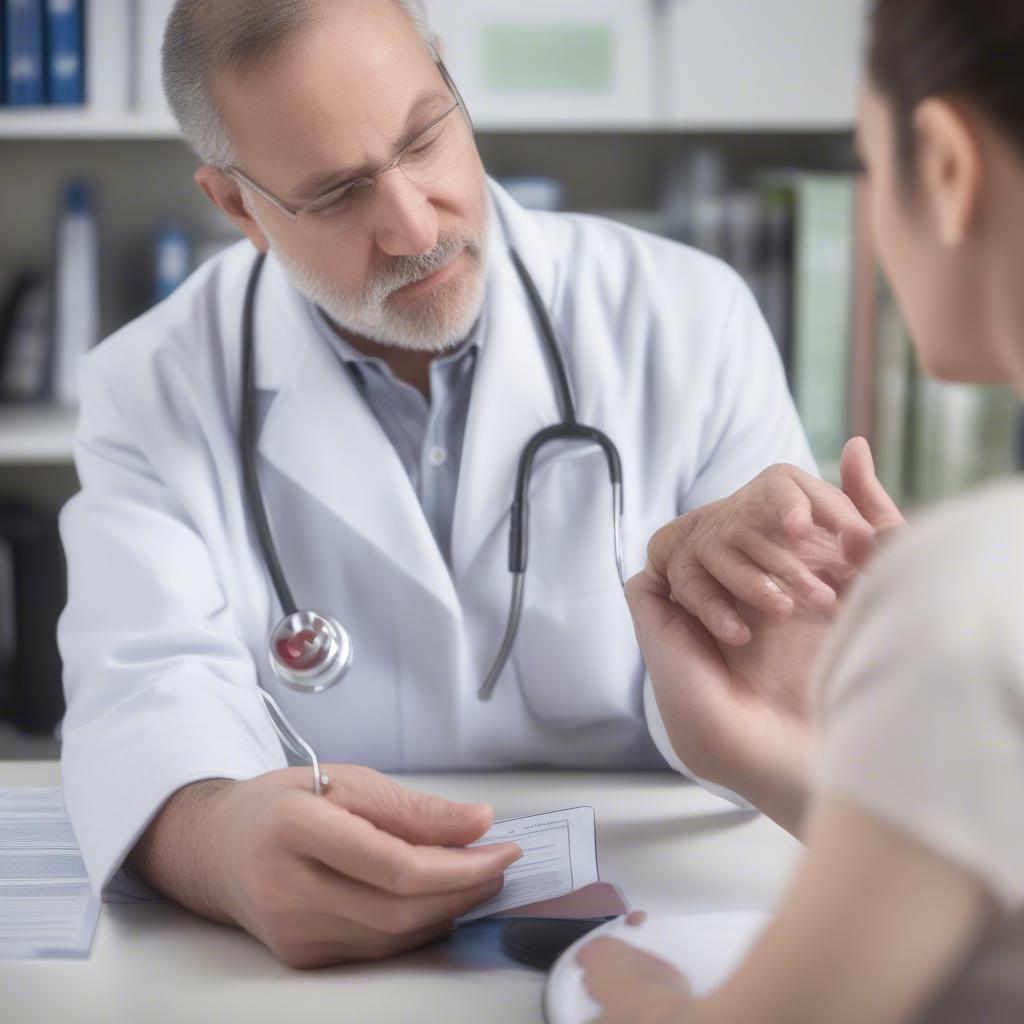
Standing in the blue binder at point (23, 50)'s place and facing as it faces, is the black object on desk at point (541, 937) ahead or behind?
ahead

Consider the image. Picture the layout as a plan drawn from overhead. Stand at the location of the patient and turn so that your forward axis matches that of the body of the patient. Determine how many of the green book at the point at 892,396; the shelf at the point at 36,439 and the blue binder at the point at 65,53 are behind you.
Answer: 0

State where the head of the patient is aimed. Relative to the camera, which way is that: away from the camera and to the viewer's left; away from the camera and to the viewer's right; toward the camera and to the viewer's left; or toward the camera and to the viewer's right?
away from the camera and to the viewer's left

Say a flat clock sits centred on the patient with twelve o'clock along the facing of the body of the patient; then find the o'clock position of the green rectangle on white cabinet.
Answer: The green rectangle on white cabinet is roughly at 1 o'clock from the patient.

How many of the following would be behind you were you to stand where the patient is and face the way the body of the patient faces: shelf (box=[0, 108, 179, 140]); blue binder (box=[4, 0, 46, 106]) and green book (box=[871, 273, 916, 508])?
0

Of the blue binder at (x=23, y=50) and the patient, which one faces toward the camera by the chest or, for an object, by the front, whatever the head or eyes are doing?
the blue binder

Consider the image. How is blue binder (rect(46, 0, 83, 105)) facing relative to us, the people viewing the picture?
facing the viewer

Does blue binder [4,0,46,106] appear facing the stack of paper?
yes

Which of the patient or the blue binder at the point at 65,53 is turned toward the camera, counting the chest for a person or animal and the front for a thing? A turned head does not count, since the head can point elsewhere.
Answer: the blue binder

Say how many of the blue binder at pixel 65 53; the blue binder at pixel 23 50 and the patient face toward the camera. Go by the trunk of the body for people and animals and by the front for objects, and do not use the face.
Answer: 2

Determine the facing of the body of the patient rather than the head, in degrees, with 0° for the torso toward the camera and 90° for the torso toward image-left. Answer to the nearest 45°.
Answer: approximately 135°

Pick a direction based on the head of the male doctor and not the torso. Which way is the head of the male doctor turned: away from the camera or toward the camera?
toward the camera

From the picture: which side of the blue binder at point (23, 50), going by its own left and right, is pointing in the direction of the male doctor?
front

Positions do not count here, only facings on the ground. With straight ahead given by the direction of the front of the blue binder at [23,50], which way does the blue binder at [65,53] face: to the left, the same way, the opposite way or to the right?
the same way

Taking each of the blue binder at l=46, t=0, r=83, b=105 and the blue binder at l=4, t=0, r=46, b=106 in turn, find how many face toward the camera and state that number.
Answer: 2
